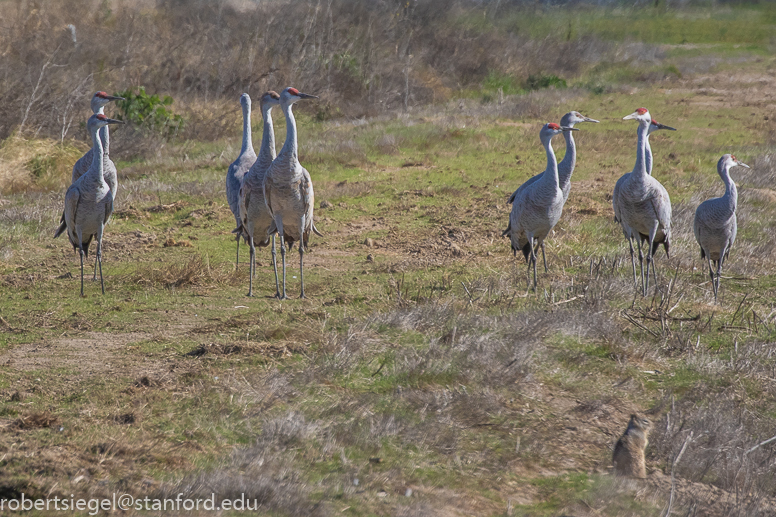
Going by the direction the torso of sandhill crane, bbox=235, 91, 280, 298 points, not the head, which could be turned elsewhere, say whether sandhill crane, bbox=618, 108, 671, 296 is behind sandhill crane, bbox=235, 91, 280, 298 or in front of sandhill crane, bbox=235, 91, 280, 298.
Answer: in front
